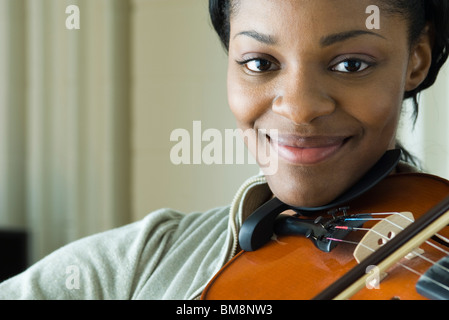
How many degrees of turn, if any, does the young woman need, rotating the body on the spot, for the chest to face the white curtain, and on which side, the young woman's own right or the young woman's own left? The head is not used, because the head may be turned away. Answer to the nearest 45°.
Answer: approximately 135° to the young woman's own right

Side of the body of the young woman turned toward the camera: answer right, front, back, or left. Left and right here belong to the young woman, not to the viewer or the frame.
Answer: front
